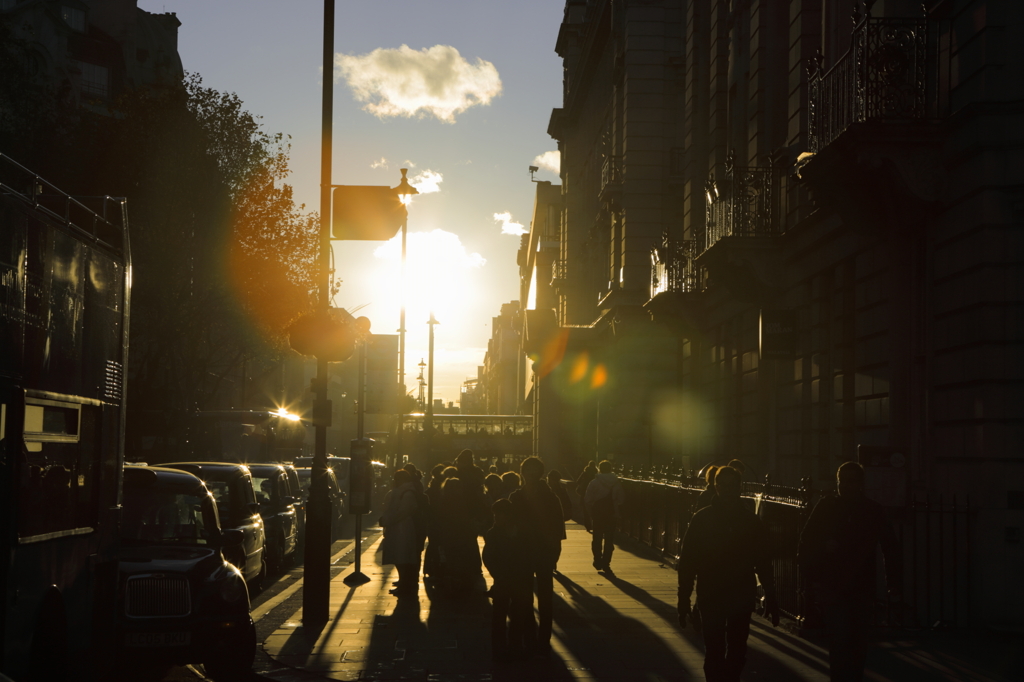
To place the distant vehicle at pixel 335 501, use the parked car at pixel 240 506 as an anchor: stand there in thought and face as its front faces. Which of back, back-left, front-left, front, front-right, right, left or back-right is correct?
back

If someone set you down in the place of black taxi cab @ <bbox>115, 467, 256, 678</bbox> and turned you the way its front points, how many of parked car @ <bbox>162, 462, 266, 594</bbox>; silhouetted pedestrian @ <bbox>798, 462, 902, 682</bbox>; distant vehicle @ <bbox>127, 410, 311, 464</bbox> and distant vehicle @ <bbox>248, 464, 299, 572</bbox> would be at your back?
3

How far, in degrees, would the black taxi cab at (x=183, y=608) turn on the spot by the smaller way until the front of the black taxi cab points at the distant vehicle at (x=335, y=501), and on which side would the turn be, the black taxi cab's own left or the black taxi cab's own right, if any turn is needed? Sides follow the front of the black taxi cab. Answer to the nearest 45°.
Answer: approximately 180°

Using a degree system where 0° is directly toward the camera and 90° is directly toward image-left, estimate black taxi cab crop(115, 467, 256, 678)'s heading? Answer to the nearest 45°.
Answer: approximately 0°

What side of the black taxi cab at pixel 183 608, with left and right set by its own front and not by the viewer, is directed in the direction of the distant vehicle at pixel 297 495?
back

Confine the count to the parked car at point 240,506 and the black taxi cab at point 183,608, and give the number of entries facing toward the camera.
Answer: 2

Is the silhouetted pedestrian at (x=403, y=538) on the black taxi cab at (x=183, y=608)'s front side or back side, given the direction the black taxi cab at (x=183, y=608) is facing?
on the back side

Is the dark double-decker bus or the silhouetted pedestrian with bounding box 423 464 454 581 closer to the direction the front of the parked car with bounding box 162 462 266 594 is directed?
the dark double-decker bus

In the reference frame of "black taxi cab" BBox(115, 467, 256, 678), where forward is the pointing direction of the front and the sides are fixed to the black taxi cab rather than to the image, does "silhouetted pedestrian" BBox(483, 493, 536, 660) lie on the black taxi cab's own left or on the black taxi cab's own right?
on the black taxi cab's own left

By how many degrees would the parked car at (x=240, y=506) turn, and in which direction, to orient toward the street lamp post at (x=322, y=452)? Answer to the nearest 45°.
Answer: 0° — it already faces it

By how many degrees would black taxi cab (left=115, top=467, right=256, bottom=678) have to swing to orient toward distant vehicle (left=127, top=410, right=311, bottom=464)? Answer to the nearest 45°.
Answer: approximately 180°
